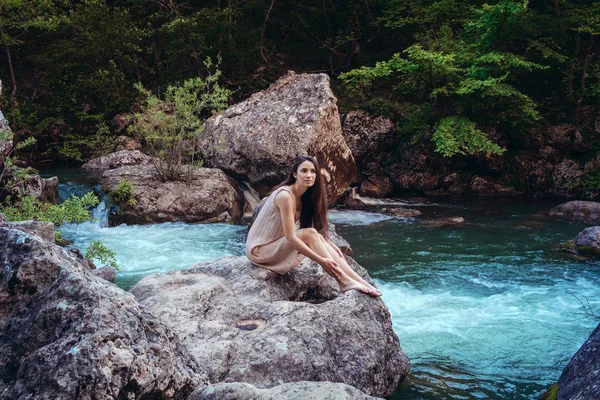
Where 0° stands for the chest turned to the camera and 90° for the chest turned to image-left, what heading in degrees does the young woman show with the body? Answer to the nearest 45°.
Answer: approximately 270°

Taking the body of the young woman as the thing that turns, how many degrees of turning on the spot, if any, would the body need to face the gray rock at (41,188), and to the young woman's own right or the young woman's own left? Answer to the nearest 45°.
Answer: approximately 135° to the young woman's own left

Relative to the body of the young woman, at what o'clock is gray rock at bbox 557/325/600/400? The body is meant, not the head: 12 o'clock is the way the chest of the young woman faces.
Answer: The gray rock is roughly at 1 o'clock from the young woman.

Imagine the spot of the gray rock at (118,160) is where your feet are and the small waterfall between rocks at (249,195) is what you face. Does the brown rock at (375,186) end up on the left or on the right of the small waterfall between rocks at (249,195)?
left

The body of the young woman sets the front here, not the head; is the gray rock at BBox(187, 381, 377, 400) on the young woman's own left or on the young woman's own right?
on the young woman's own right

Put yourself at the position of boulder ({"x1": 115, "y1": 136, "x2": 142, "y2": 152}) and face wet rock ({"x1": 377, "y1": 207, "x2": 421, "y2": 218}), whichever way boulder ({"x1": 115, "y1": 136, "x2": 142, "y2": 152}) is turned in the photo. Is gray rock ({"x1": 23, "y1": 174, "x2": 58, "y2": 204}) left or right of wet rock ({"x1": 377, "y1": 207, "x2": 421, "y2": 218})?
right

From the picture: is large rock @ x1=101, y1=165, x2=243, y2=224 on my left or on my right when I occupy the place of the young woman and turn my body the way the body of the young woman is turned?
on my left
